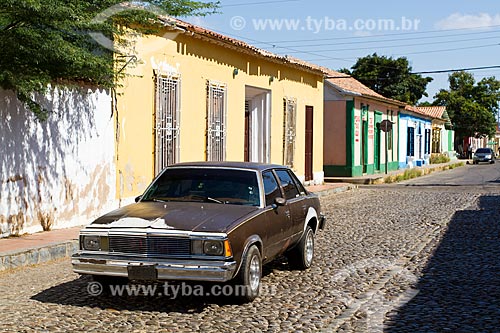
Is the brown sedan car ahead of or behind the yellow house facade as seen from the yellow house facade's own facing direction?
ahead

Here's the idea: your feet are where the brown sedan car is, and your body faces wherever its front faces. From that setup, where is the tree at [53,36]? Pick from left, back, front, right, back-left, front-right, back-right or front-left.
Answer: right

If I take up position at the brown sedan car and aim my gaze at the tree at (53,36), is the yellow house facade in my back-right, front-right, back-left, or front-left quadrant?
front-right

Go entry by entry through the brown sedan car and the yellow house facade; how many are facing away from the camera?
0

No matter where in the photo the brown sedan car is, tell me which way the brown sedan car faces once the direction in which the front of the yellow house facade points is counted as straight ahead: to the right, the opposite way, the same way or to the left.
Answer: to the right

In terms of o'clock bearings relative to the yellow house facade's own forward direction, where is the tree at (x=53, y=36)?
The tree is roughly at 2 o'clock from the yellow house facade.

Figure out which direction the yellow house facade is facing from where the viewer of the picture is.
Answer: facing the viewer and to the right of the viewer

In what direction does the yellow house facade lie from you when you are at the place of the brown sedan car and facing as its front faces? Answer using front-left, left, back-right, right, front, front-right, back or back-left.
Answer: back-right

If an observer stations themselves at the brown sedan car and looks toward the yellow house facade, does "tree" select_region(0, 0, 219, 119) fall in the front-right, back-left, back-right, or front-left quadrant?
front-left

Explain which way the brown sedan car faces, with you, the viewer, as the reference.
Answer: facing the viewer and to the left of the viewer
